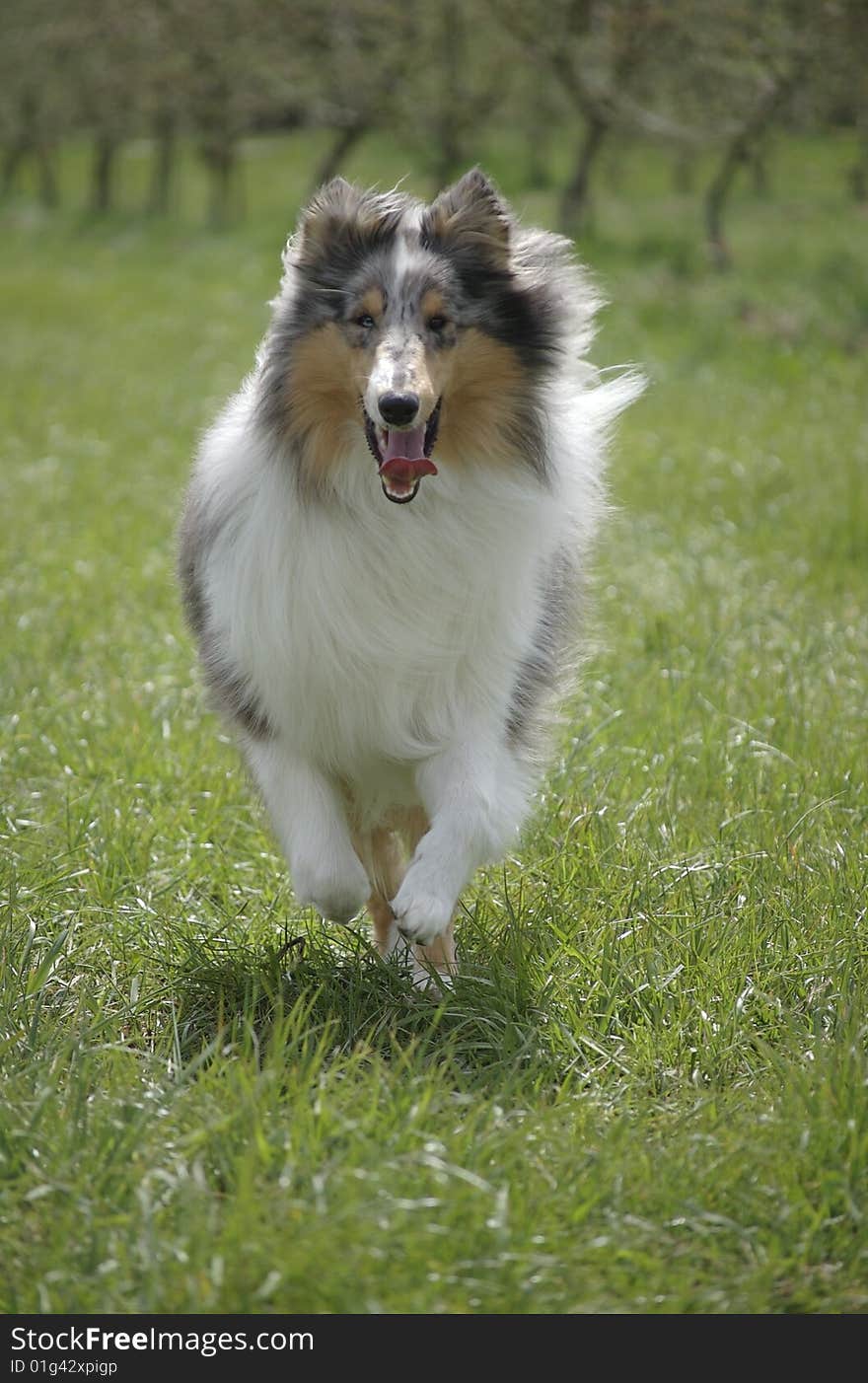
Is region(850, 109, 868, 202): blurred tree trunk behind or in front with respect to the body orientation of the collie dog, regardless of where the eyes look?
behind

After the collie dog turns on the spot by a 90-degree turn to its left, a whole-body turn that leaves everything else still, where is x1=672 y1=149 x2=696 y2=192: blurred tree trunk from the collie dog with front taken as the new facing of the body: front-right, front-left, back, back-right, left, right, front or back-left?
left

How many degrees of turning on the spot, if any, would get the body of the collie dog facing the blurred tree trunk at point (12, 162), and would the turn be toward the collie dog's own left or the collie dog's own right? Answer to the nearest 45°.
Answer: approximately 180°

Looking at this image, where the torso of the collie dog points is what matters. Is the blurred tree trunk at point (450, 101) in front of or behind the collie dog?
behind

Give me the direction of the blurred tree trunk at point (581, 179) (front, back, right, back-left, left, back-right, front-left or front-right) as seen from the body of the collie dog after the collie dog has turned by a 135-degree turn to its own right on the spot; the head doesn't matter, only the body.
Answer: front-right

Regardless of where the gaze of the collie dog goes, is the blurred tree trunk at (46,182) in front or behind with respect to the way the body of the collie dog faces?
behind

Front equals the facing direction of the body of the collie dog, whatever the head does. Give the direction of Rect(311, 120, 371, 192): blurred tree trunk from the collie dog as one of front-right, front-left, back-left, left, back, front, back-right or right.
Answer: back

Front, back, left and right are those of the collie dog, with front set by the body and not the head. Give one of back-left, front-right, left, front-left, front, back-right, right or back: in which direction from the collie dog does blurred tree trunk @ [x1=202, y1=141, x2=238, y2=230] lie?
back

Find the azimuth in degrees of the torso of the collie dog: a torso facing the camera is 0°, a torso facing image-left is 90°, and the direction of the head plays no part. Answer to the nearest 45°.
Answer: approximately 0°

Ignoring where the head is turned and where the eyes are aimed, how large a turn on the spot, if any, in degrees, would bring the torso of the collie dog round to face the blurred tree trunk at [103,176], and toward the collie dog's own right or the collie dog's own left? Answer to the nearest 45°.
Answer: approximately 180°

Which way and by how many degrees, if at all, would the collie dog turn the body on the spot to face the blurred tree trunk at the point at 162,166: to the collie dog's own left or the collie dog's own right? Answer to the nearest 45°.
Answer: approximately 180°
